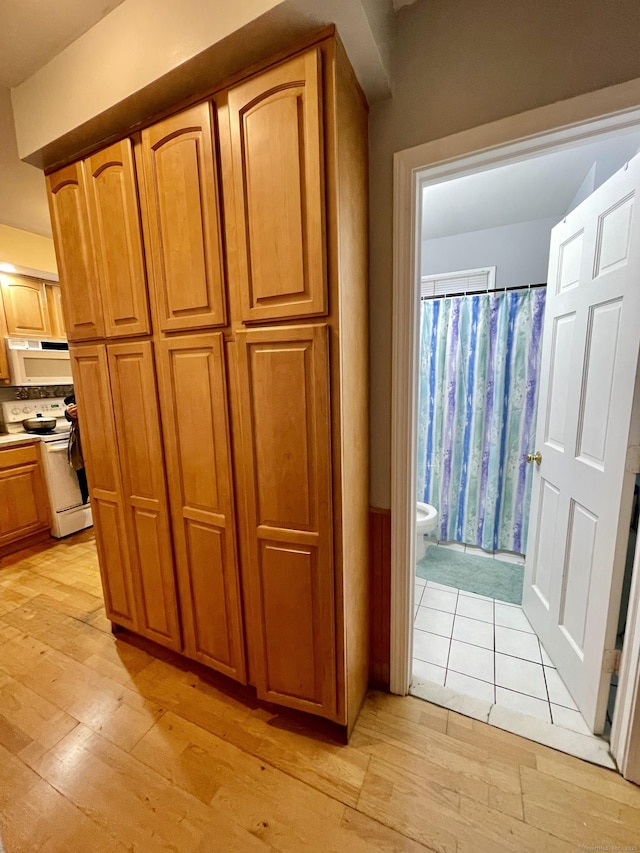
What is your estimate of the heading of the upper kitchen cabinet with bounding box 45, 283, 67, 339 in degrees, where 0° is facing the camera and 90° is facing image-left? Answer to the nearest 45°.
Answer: approximately 315°

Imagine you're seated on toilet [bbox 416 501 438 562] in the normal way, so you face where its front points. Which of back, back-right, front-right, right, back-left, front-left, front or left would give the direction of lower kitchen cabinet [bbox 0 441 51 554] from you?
back

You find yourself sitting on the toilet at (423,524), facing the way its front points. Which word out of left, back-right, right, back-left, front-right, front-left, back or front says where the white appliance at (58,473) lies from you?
back

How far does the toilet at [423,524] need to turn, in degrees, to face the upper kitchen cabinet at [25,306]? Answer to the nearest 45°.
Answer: approximately 180°

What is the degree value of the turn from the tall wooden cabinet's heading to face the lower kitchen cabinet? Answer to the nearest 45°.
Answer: approximately 90° to its right

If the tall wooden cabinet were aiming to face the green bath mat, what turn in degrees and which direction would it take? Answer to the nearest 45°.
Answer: approximately 135° to its left

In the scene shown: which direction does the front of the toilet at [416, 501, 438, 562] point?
to the viewer's right

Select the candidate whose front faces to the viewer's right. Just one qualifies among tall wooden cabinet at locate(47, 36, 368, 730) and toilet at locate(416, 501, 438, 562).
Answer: the toilet

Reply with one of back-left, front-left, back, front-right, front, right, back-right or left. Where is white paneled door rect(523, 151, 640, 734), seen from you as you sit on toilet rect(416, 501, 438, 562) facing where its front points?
front-right

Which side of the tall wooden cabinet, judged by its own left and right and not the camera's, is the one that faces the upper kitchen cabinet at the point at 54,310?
right

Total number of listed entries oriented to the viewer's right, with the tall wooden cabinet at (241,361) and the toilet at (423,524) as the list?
1
